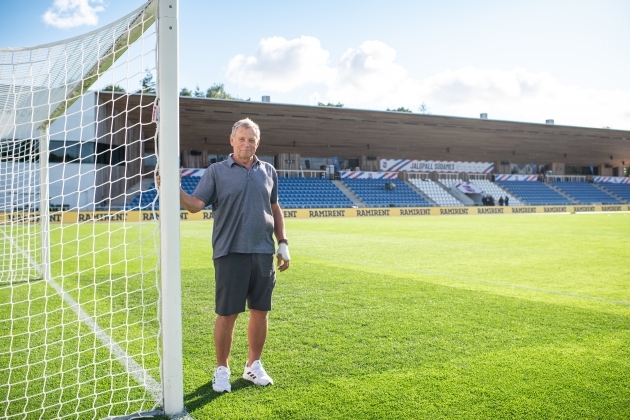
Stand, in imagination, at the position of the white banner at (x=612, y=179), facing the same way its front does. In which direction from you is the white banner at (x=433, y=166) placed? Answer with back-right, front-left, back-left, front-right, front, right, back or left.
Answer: front-right

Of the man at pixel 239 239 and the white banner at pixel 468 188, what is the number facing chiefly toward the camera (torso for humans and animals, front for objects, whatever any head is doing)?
2

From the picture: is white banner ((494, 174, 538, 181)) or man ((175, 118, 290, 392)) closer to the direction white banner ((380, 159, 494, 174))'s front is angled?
the man

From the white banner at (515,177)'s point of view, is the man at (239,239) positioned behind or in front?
in front

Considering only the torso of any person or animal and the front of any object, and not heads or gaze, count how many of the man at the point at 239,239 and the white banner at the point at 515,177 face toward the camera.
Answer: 2
